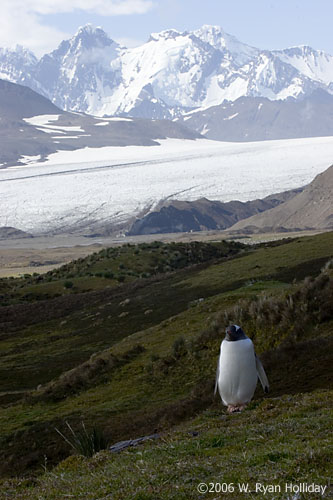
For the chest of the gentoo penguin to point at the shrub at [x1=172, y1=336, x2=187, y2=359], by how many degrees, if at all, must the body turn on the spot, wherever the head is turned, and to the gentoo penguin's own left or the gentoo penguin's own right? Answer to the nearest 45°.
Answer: approximately 180°

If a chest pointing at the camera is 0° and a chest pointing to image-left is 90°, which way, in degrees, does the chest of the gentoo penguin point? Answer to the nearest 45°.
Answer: approximately 0°
